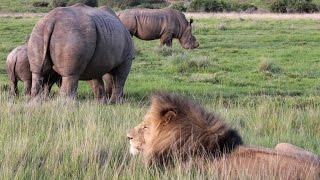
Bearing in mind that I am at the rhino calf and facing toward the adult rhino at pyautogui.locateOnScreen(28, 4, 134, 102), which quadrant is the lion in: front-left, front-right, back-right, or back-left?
front-right

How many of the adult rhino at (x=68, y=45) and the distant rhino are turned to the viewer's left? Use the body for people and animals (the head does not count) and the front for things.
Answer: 0

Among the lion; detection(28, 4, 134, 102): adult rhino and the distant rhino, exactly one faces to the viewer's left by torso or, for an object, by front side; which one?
the lion

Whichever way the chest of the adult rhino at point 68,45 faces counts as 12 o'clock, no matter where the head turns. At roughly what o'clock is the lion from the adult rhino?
The lion is roughly at 4 o'clock from the adult rhino.

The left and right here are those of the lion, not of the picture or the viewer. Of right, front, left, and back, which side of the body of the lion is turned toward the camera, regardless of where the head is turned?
left

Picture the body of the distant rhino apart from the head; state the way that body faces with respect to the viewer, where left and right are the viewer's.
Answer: facing to the right of the viewer

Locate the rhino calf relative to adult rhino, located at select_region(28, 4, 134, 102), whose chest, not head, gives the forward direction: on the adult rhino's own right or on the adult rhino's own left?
on the adult rhino's own left

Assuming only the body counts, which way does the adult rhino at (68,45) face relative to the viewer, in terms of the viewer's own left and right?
facing away from the viewer and to the right of the viewer

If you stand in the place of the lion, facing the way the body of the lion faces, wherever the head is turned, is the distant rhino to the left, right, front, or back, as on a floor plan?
right

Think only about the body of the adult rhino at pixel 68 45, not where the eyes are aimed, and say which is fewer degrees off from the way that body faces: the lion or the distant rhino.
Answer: the distant rhino
